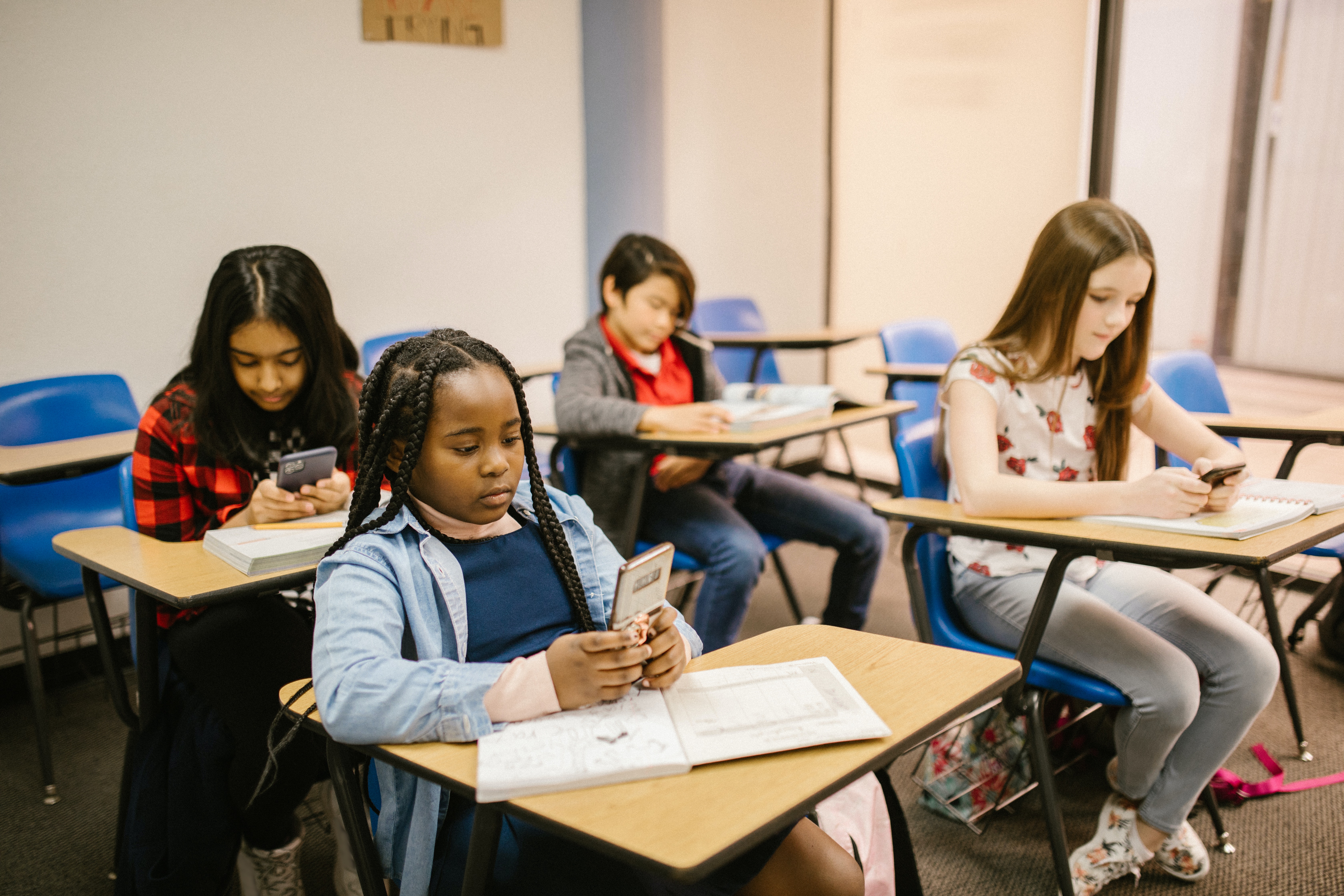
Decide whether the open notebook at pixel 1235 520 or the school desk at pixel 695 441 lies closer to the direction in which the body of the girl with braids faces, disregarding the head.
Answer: the open notebook

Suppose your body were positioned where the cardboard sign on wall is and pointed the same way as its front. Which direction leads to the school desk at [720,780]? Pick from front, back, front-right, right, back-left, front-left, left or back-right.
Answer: front

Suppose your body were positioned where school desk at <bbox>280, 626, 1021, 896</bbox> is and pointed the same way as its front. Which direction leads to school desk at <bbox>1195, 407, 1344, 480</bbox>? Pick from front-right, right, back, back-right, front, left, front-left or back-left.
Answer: left

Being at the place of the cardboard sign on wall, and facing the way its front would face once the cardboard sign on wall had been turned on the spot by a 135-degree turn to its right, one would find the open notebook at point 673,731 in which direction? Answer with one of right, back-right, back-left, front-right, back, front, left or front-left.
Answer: back-left

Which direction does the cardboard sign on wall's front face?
toward the camera

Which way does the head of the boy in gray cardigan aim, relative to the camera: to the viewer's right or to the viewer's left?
to the viewer's right

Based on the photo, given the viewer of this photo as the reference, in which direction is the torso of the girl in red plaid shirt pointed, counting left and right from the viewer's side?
facing the viewer and to the right of the viewer

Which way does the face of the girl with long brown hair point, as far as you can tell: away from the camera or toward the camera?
toward the camera

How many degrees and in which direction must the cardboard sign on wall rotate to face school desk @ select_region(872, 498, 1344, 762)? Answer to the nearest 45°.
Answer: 0° — it already faces it

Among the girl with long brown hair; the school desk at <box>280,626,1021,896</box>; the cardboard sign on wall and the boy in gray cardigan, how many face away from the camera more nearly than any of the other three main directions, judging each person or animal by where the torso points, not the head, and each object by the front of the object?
0

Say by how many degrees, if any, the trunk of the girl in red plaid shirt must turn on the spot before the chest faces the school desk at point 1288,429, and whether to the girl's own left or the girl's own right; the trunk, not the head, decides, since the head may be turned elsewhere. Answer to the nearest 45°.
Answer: approximately 45° to the girl's own left
